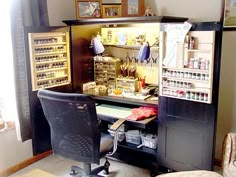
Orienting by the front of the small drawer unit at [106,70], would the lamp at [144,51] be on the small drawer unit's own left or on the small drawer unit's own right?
on the small drawer unit's own left

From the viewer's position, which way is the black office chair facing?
facing away from the viewer and to the right of the viewer

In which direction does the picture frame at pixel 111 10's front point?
toward the camera

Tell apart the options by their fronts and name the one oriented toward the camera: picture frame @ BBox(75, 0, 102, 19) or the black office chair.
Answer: the picture frame

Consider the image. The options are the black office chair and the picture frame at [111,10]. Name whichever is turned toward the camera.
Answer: the picture frame

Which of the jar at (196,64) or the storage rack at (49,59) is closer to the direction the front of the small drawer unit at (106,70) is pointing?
the storage rack

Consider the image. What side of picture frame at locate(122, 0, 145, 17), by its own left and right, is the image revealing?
front

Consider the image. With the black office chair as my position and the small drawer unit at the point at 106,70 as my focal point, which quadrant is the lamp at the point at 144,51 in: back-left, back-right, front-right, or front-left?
front-right

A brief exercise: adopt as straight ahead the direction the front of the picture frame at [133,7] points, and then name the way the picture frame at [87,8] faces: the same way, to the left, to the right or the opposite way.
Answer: the same way

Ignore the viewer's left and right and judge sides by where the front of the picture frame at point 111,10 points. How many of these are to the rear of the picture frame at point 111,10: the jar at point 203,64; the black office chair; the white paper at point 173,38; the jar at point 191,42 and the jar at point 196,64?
0

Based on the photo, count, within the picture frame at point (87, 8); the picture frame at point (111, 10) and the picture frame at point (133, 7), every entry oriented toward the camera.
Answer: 3

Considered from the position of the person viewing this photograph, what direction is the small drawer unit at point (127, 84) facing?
facing the viewer and to the left of the viewer

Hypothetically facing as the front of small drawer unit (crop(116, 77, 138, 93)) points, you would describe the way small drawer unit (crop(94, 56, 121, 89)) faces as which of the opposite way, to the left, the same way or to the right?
the same way
